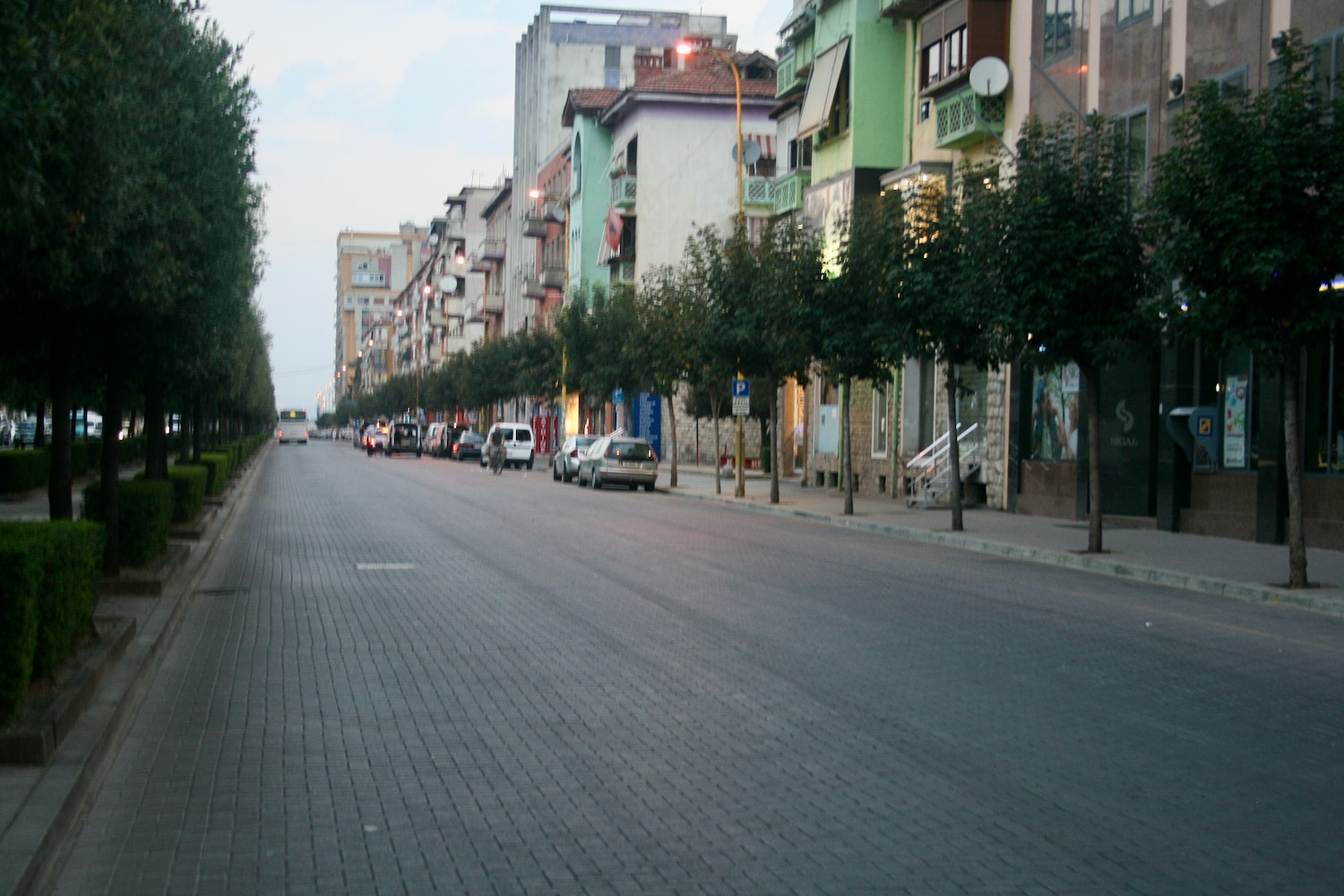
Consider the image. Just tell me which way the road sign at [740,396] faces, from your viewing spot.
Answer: facing the viewer

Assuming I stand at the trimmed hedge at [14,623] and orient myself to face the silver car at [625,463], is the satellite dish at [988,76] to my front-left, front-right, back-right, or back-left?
front-right

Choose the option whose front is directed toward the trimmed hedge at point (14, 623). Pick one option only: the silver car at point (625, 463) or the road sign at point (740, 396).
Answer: the road sign

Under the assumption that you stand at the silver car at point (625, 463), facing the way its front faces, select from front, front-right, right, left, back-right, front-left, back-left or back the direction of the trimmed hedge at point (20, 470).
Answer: left

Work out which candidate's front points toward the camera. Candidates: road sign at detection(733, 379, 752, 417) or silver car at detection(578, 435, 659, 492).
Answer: the road sign

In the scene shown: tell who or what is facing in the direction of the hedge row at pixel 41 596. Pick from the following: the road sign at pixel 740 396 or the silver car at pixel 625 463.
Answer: the road sign

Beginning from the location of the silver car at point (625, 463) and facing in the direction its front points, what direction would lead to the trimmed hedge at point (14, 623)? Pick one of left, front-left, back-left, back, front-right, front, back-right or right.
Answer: back-left

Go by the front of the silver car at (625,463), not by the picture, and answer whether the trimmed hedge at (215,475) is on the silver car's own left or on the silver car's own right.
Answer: on the silver car's own left

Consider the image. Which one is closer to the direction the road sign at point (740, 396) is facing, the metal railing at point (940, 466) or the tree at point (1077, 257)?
the tree

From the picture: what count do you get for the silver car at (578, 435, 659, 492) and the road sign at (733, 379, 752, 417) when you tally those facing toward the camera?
1

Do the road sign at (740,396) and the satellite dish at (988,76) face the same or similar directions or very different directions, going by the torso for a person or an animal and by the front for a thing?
same or similar directions

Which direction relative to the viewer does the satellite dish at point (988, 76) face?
toward the camera

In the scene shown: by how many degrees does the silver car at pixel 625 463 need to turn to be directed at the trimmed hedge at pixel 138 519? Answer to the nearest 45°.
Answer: approximately 135° to its left

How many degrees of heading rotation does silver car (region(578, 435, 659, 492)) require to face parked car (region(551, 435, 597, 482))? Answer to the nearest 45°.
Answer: approximately 45° to its right

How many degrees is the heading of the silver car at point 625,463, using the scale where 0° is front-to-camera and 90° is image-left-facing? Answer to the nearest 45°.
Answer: approximately 135°

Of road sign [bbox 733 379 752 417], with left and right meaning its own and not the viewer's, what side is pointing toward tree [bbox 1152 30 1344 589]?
front
